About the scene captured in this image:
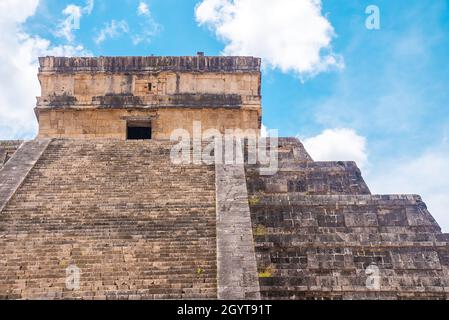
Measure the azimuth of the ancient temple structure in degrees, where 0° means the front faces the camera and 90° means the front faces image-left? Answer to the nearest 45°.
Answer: approximately 0°
